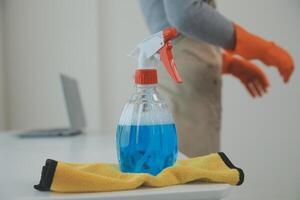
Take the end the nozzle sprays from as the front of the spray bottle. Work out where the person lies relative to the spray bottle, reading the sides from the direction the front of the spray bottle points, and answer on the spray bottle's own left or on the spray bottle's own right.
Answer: on the spray bottle's own left

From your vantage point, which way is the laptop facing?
to the viewer's left

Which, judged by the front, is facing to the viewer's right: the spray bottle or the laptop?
the spray bottle

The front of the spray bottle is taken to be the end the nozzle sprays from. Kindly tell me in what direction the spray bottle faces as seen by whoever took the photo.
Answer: facing to the right of the viewer
